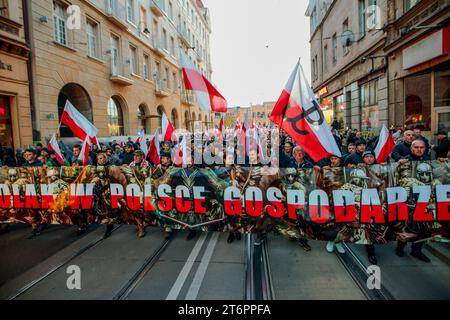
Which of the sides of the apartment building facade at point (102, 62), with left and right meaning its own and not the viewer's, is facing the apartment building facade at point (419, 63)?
front

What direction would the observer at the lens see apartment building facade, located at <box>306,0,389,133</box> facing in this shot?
facing the viewer and to the left of the viewer

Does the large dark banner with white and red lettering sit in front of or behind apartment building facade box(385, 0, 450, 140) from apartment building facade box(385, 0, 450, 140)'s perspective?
in front

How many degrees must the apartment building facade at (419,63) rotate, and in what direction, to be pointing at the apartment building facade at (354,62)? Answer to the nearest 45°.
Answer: approximately 90° to its right

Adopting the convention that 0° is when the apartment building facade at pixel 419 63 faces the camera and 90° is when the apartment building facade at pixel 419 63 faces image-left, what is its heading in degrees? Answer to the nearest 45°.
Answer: approximately 45°

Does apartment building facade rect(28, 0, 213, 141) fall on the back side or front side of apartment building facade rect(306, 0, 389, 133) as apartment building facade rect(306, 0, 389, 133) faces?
on the front side

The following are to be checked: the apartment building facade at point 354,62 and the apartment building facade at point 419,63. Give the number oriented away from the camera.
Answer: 0

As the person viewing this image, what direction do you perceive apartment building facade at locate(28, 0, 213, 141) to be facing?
facing the viewer and to the right of the viewer
